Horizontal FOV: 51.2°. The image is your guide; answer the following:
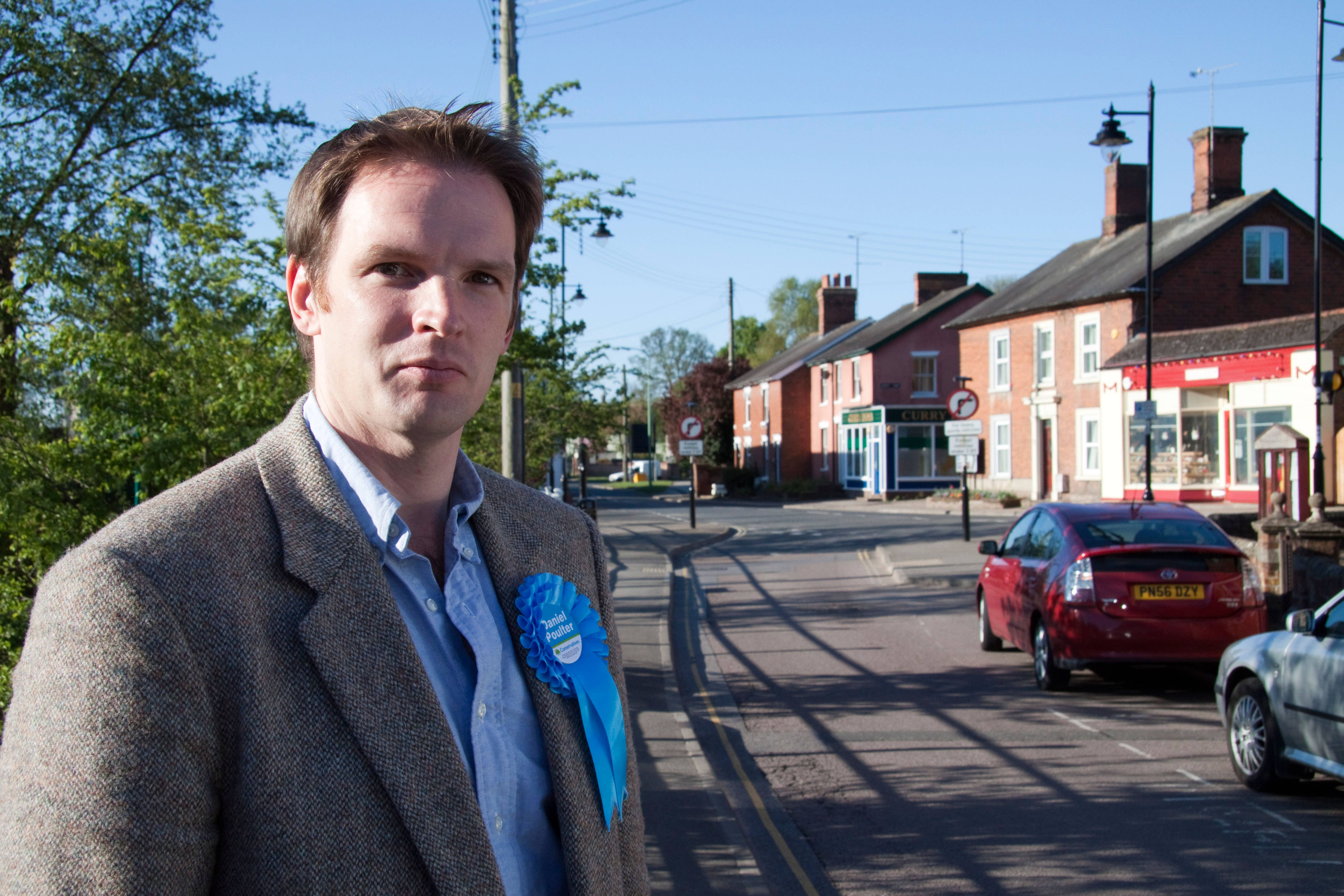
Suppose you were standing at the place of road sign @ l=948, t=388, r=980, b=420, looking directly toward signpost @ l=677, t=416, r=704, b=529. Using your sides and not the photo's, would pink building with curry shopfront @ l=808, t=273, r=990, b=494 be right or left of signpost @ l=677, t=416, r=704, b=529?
right

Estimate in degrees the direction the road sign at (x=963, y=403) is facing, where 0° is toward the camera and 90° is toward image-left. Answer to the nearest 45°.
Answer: approximately 0°

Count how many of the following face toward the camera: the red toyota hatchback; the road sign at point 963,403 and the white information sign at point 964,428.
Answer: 2

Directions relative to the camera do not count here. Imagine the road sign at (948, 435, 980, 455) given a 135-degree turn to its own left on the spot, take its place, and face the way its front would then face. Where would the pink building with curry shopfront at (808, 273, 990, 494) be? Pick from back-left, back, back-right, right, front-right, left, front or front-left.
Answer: front-left

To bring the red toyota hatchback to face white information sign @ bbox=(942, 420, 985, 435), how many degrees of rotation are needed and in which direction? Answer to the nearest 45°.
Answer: approximately 45° to its right

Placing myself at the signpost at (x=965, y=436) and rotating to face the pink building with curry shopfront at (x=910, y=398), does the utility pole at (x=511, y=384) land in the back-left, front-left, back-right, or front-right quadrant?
back-left

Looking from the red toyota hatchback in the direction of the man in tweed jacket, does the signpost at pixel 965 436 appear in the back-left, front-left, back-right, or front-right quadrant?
back-right

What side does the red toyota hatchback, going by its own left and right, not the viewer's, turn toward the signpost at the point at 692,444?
front

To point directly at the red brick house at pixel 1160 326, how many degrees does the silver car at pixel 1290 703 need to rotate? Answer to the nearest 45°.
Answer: approximately 45° to its right

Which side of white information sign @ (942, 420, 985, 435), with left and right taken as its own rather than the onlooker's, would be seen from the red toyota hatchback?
front
